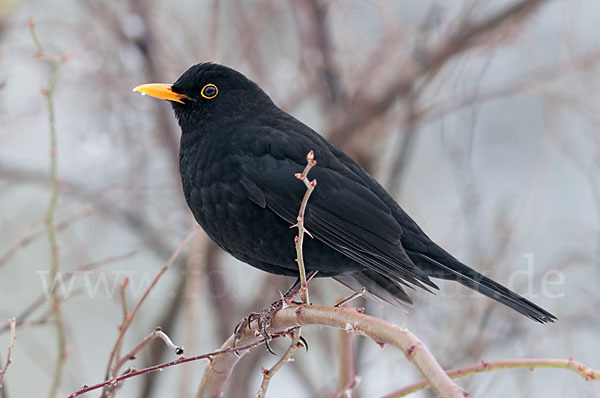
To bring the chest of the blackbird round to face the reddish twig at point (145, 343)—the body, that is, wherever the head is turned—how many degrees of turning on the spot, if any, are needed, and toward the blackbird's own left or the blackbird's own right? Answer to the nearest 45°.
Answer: approximately 45° to the blackbird's own left

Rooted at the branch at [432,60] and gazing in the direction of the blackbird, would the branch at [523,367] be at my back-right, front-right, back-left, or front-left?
front-left

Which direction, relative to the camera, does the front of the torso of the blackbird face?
to the viewer's left

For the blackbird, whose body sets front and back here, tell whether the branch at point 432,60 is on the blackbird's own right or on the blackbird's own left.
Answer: on the blackbird's own right
